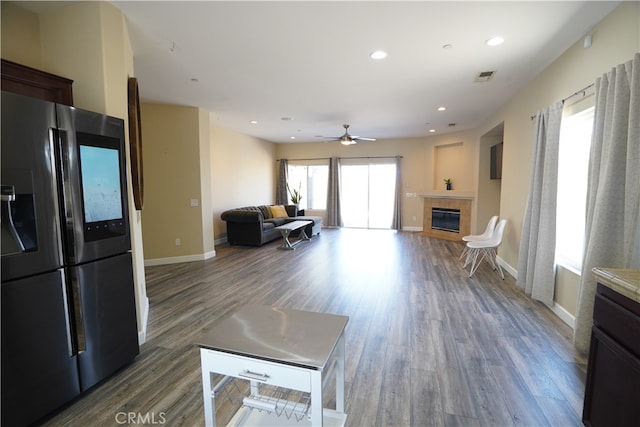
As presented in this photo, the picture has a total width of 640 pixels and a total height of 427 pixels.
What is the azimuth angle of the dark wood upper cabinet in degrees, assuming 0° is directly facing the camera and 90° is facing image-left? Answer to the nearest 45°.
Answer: approximately 315°

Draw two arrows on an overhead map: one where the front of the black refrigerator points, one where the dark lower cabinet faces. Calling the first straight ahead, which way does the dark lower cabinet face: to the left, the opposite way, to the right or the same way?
the opposite way

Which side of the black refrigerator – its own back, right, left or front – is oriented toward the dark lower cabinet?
front

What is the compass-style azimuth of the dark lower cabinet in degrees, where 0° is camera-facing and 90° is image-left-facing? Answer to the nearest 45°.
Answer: approximately 45°

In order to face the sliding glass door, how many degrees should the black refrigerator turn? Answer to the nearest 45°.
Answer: approximately 90° to its left

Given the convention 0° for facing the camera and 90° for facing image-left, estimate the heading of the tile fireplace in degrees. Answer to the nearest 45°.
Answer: approximately 45°

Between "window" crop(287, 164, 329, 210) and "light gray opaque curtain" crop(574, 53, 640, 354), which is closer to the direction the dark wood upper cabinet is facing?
the light gray opaque curtain

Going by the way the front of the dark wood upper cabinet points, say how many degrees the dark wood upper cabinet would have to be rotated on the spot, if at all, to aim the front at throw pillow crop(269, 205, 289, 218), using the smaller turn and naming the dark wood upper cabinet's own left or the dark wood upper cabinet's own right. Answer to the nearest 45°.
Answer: approximately 90° to the dark wood upper cabinet's own left

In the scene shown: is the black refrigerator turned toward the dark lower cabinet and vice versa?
yes

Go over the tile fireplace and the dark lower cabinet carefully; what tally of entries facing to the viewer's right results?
0

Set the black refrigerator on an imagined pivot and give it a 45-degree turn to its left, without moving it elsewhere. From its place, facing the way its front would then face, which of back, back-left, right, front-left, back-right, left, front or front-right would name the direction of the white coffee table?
front-left

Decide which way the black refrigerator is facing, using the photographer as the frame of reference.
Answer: facing the viewer and to the right of the viewer

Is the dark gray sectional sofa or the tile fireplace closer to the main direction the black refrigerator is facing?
the tile fireplace

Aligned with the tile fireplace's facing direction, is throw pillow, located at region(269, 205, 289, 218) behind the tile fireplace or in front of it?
in front

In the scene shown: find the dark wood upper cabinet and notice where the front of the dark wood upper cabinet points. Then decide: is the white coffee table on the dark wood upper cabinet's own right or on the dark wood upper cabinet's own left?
on the dark wood upper cabinet's own left

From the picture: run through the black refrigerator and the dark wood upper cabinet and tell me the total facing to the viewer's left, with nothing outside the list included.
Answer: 0

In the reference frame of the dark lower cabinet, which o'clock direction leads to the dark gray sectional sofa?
The dark gray sectional sofa is roughly at 2 o'clock from the dark lower cabinet.

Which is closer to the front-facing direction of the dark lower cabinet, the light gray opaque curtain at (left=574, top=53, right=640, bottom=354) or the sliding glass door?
the sliding glass door

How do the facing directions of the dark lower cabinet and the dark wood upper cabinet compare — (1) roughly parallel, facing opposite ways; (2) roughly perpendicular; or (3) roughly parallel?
roughly parallel, facing opposite ways
